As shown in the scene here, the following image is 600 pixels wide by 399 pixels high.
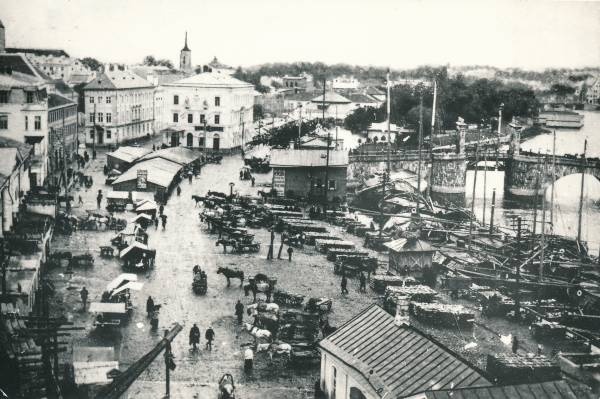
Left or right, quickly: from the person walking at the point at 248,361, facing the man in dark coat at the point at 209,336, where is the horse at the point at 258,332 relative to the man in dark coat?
right

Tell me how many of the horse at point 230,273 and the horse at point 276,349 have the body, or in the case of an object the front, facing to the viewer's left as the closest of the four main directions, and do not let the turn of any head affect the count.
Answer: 2

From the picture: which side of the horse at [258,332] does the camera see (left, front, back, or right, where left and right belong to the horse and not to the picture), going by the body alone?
left

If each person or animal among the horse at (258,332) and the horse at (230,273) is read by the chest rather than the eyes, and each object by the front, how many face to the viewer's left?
2

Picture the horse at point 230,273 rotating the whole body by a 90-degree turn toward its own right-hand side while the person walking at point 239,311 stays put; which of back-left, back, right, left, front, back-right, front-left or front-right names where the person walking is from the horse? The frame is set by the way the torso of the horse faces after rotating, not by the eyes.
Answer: back

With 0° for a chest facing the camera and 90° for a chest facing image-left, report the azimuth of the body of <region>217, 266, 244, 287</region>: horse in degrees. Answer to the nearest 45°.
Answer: approximately 90°

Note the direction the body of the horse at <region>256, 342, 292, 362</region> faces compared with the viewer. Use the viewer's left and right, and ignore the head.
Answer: facing to the left of the viewer

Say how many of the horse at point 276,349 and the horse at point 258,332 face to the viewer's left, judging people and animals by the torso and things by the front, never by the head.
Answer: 2
